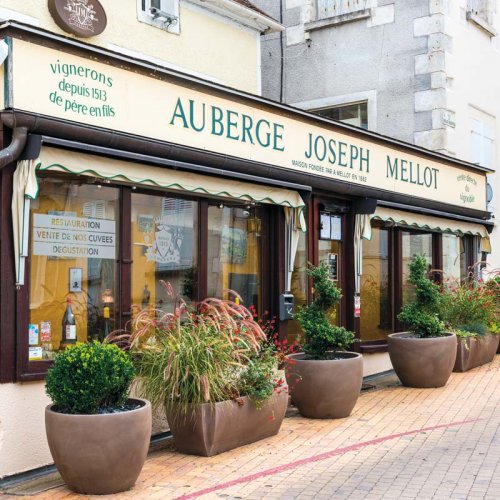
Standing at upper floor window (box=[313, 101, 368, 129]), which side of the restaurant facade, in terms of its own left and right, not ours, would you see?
left

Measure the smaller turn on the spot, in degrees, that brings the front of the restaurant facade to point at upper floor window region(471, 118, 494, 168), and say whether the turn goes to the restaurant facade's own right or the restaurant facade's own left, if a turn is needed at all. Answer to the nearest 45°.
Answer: approximately 90° to the restaurant facade's own left

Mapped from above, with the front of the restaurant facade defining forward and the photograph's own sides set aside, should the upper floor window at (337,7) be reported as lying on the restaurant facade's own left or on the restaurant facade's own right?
on the restaurant facade's own left

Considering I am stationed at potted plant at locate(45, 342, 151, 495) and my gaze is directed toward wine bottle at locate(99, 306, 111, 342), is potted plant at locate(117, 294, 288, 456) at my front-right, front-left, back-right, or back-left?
front-right

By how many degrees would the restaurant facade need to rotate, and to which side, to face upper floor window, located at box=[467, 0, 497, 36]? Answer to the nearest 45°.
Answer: approximately 90° to its left

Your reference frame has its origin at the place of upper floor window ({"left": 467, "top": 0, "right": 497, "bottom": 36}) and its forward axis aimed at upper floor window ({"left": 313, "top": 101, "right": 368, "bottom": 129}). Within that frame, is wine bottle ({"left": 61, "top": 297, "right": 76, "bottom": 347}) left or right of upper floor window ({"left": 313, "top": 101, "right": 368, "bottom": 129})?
left

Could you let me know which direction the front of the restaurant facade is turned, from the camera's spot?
facing the viewer and to the right of the viewer

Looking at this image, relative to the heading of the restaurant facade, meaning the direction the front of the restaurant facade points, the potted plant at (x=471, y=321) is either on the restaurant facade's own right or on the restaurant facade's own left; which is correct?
on the restaurant facade's own left

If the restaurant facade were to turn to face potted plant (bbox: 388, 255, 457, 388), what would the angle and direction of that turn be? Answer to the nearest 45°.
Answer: approximately 90° to its left
